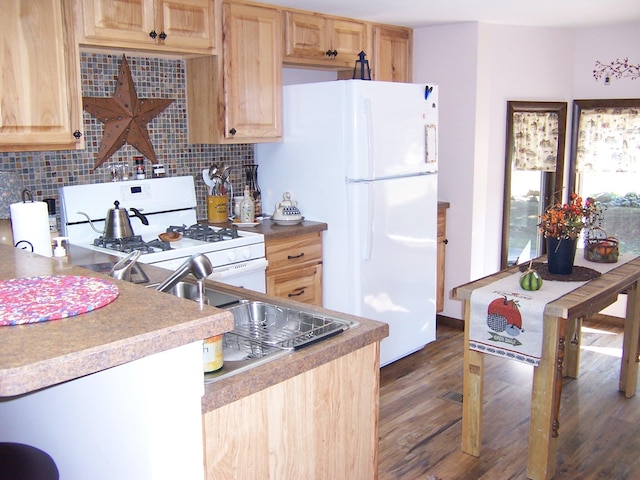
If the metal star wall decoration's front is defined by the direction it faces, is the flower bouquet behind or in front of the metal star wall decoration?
in front

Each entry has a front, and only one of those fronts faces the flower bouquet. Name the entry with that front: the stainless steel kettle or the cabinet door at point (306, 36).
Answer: the cabinet door

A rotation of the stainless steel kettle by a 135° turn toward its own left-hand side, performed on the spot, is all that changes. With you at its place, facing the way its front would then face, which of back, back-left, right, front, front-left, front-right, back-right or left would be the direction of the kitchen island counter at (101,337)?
front-right

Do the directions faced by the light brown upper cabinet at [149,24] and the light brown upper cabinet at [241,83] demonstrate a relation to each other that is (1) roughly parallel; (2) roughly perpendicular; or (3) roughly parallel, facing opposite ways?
roughly parallel

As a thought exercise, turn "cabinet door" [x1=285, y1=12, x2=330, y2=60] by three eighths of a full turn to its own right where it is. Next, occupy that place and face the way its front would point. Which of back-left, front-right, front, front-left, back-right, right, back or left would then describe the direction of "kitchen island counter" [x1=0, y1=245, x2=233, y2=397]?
left

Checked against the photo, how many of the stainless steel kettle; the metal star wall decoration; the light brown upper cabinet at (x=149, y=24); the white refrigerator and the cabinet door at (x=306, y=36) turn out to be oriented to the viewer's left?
1

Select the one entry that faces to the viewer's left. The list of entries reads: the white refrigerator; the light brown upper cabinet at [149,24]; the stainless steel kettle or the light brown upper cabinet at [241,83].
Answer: the stainless steel kettle

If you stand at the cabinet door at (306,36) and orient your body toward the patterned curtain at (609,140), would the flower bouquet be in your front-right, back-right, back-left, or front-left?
front-right

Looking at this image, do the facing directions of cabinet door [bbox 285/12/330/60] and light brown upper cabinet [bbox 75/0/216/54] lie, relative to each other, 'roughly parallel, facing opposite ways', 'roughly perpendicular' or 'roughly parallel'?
roughly parallel

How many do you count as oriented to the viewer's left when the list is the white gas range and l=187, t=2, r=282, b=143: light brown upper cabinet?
0

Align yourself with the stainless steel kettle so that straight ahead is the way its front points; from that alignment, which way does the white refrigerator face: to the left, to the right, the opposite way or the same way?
to the left

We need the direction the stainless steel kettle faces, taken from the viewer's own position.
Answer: facing to the left of the viewer

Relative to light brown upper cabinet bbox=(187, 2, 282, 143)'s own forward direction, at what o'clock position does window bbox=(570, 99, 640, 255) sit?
The window is roughly at 10 o'clock from the light brown upper cabinet.

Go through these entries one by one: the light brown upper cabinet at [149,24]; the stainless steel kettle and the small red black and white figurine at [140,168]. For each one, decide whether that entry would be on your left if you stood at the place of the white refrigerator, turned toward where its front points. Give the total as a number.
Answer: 0

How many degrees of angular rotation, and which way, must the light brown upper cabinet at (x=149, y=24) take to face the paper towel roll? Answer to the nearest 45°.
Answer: approximately 90° to its right

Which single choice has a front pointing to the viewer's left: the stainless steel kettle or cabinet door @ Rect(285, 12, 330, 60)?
the stainless steel kettle

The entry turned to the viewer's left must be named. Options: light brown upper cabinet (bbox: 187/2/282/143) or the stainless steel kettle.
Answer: the stainless steel kettle

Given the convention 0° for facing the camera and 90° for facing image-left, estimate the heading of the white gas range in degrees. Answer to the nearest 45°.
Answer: approximately 315°

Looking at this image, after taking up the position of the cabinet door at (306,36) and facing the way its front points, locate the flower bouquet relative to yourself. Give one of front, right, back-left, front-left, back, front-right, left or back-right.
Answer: front

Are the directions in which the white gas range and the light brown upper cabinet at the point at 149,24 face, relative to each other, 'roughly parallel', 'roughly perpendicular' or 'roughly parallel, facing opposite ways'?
roughly parallel

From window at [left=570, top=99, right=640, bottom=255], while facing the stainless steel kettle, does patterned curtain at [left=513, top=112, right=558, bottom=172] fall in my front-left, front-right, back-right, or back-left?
front-right

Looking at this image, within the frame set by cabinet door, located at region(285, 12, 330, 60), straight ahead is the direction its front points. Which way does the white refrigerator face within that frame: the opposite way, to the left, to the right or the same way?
the same way

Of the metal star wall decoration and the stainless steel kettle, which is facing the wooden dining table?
the metal star wall decoration
